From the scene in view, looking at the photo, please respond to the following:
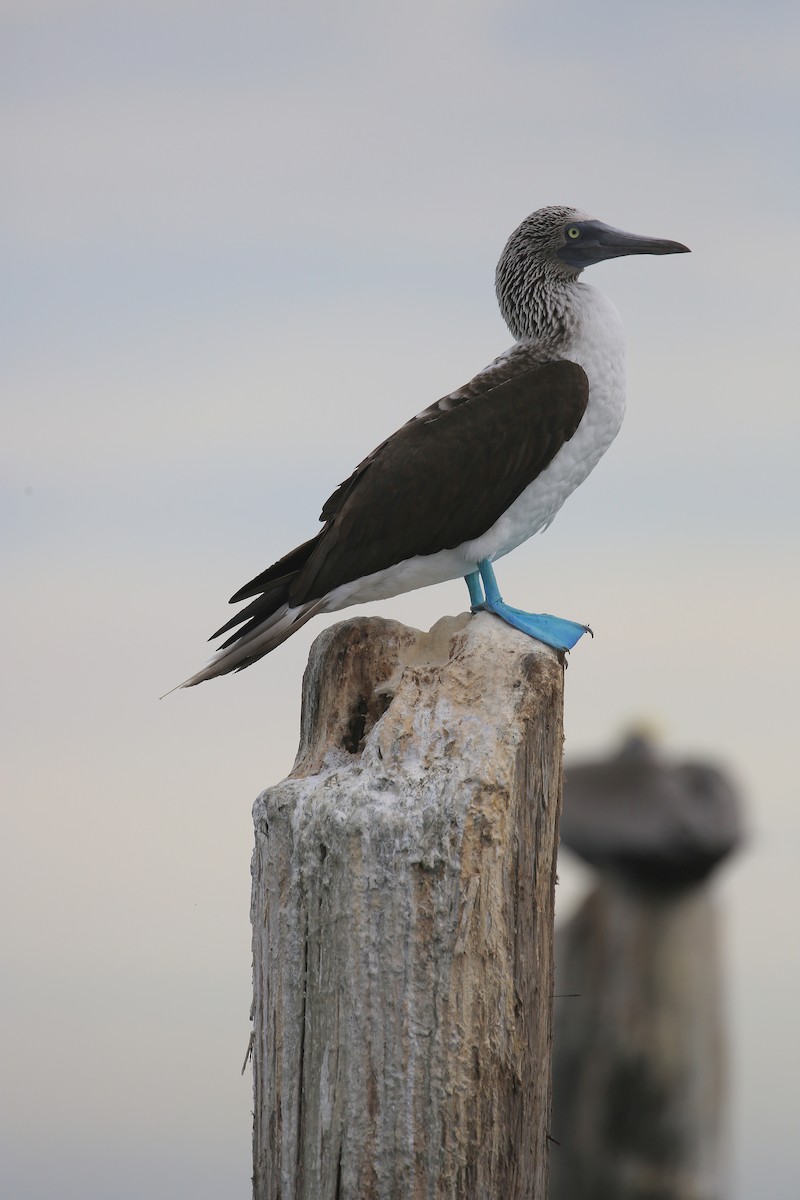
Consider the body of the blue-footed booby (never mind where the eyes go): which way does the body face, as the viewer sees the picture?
to the viewer's right

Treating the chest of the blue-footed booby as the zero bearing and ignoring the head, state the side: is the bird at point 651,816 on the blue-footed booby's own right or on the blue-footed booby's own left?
on the blue-footed booby's own left

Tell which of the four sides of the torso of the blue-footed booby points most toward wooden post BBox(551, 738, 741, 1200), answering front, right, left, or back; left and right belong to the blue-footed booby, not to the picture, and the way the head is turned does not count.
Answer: left
